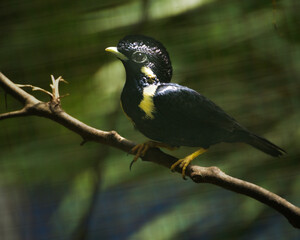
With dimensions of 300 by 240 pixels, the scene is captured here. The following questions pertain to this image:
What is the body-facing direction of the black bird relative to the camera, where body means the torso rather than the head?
to the viewer's left

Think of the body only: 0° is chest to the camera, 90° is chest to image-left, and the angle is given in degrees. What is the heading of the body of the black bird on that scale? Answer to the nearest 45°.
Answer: approximately 90°
